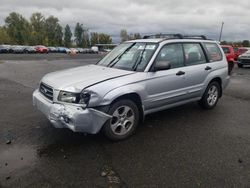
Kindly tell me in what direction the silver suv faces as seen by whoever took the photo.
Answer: facing the viewer and to the left of the viewer

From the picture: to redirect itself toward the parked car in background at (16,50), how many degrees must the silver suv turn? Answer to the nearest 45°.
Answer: approximately 90° to its right

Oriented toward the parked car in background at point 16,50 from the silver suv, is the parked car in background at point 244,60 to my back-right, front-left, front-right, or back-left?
front-right

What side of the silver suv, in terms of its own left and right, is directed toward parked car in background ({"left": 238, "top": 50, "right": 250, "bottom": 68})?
back
